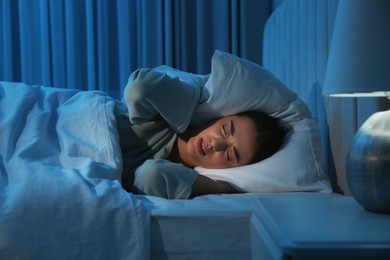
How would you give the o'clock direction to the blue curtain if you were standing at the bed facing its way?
The blue curtain is roughly at 3 o'clock from the bed.

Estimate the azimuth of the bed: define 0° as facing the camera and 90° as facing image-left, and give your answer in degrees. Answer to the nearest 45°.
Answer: approximately 90°
